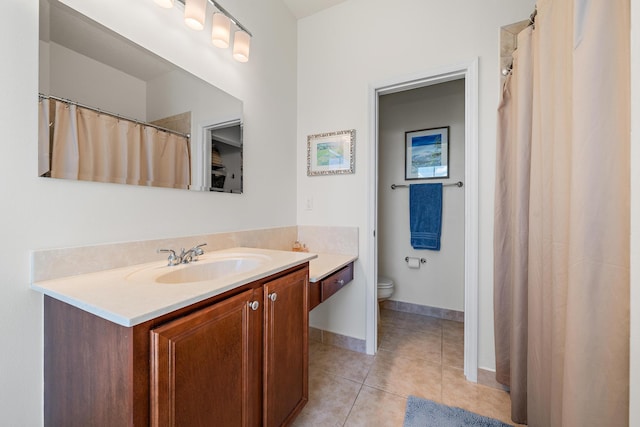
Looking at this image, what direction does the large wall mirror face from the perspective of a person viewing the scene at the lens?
facing the viewer and to the right of the viewer

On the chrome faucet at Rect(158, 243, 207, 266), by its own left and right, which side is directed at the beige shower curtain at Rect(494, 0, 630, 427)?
front

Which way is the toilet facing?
to the viewer's right

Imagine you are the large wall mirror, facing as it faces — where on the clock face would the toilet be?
The toilet is roughly at 10 o'clock from the large wall mirror.

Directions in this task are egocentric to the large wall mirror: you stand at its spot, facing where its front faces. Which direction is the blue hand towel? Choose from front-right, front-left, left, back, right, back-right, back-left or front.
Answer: front-left

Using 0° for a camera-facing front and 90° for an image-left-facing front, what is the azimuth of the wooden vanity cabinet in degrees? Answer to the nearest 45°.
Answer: approximately 315°

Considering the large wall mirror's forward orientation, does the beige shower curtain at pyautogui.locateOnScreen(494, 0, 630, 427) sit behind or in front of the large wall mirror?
in front

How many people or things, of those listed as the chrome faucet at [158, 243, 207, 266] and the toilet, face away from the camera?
0

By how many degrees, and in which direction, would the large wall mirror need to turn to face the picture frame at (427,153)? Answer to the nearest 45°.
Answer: approximately 45° to its left
